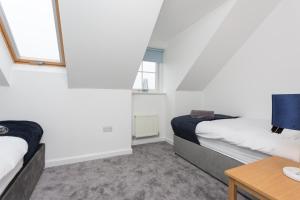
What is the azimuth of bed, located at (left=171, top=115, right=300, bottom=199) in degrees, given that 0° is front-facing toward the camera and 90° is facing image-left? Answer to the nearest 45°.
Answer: approximately 135°

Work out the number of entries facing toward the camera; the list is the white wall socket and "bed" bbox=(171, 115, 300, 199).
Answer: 1

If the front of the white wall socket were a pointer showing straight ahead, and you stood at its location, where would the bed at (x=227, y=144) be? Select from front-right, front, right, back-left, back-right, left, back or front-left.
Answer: front-left

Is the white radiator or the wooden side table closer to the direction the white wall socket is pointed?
the wooden side table

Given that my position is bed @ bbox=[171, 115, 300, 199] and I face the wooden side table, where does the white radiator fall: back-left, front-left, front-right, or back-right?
back-right

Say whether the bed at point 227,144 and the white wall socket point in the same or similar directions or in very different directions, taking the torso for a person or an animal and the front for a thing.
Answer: very different directions

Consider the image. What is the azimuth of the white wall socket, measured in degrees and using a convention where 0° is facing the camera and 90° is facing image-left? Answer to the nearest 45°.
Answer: approximately 0°
